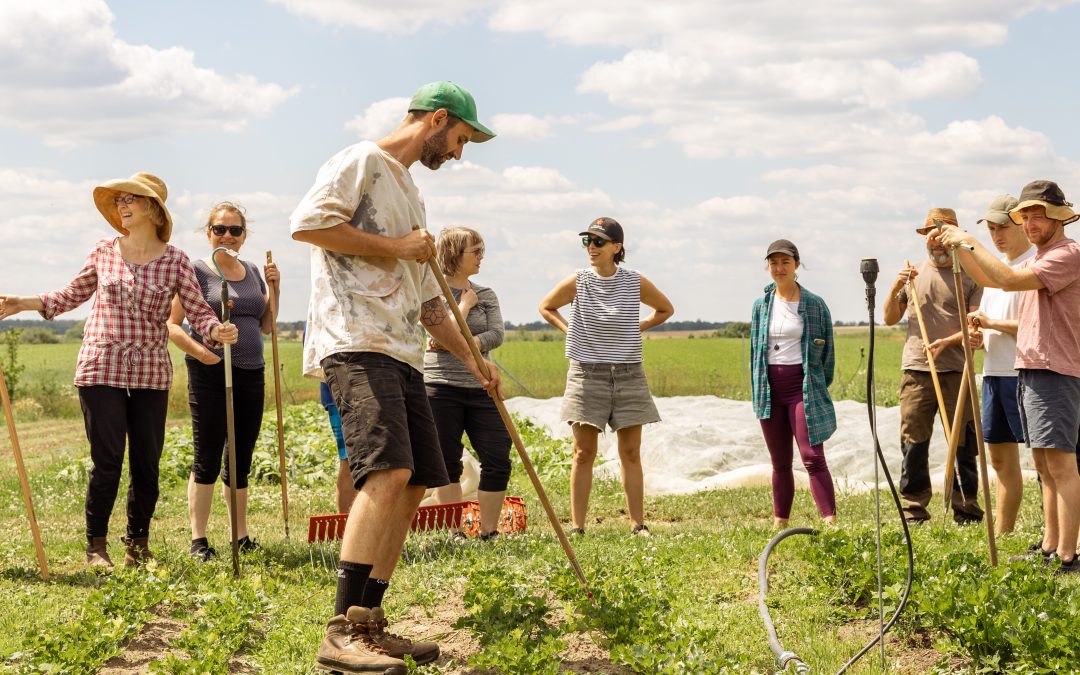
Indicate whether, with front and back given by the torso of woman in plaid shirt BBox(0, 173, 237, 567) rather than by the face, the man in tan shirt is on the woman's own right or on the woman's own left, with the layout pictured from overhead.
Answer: on the woman's own left

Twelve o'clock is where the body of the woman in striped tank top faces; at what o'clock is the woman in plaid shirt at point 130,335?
The woman in plaid shirt is roughly at 2 o'clock from the woman in striped tank top.

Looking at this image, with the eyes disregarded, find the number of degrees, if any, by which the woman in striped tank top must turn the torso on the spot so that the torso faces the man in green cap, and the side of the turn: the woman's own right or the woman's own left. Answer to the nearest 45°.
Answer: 0° — they already face them

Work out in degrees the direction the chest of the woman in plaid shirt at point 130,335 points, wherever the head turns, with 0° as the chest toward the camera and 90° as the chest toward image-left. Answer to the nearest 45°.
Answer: approximately 0°

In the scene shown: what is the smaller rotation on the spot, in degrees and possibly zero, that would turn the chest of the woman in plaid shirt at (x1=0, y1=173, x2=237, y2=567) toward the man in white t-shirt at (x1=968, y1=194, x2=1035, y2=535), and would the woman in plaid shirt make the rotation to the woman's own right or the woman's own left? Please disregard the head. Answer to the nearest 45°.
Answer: approximately 90° to the woman's own left

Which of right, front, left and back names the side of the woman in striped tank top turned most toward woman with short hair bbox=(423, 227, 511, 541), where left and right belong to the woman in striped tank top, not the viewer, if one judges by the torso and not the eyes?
right
